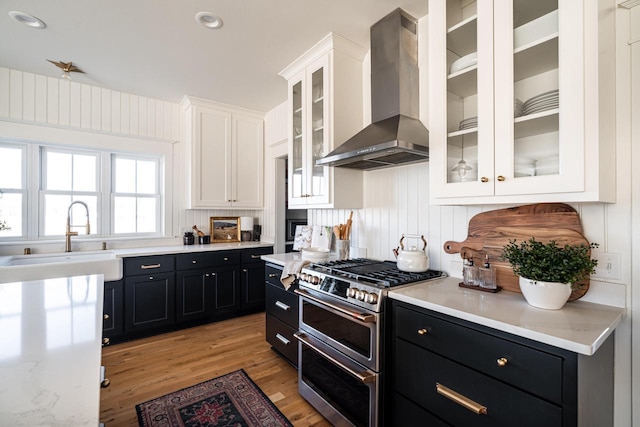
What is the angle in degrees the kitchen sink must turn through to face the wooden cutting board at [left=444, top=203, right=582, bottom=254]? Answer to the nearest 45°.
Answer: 0° — it already faces it

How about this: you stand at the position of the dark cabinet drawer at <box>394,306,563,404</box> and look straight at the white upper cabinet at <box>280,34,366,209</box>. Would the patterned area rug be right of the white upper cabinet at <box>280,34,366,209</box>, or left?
left

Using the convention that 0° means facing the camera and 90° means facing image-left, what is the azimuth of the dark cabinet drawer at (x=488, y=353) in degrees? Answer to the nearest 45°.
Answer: approximately 45°

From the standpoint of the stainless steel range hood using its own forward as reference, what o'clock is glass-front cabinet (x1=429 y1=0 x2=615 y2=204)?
The glass-front cabinet is roughly at 9 o'clock from the stainless steel range hood.

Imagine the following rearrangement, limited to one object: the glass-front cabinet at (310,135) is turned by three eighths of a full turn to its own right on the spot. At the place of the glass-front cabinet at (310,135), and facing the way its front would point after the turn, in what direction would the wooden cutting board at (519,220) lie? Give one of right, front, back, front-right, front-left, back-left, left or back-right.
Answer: back-right

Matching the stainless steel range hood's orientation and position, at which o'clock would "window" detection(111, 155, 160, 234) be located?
The window is roughly at 2 o'clock from the stainless steel range hood.

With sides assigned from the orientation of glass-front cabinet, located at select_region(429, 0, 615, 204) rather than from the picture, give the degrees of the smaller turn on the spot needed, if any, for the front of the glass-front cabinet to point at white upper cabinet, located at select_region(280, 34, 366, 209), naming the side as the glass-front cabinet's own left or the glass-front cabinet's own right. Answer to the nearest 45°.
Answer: approximately 45° to the glass-front cabinet's own right
